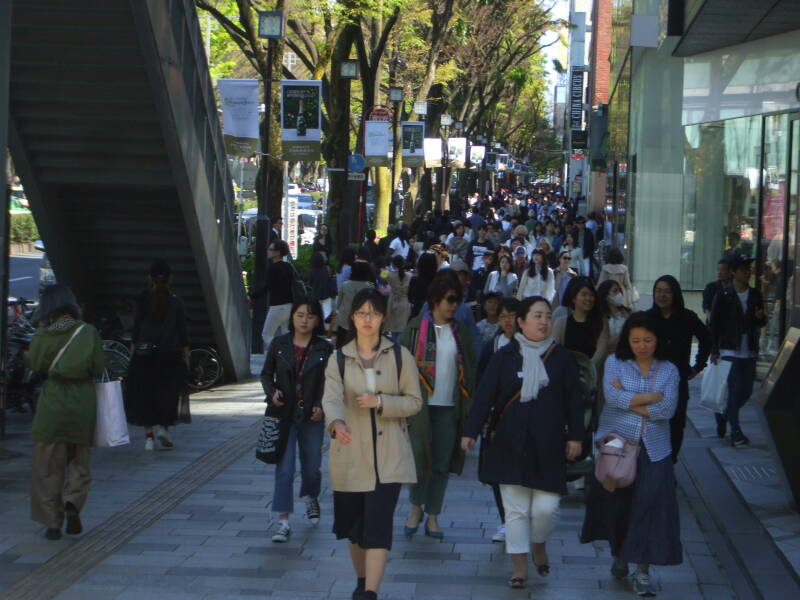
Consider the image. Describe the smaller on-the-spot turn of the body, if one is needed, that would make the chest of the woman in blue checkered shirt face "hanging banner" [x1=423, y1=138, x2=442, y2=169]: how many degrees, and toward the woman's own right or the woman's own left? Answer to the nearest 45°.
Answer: approximately 180°

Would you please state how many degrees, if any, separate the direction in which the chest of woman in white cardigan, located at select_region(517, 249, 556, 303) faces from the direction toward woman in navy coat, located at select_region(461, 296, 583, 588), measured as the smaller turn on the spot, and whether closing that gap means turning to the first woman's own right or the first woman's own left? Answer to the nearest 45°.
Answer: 0° — they already face them

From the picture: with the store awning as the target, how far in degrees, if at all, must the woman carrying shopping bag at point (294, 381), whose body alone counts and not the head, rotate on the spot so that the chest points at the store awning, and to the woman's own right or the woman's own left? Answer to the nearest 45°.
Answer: approximately 135° to the woman's own left

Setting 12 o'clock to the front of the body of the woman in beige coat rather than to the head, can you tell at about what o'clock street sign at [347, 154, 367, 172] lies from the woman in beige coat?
The street sign is roughly at 6 o'clock from the woman in beige coat.

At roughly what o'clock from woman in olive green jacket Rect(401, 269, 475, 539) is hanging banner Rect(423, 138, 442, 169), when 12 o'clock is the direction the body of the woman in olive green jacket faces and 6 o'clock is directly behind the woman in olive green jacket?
The hanging banner is roughly at 6 o'clock from the woman in olive green jacket.

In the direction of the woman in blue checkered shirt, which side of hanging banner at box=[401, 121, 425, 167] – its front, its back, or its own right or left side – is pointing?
front

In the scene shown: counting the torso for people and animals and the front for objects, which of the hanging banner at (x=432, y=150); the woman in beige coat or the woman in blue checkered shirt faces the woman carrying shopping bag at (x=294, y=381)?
the hanging banner

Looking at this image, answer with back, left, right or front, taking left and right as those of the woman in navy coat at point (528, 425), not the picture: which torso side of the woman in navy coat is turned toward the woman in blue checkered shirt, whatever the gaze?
left

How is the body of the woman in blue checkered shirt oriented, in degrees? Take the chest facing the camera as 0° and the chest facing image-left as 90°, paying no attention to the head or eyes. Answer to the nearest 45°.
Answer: approximately 0°

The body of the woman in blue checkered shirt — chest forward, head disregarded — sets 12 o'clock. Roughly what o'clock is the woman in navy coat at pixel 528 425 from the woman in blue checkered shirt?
The woman in navy coat is roughly at 3 o'clock from the woman in blue checkered shirt.

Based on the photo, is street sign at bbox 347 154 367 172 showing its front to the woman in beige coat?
yes
